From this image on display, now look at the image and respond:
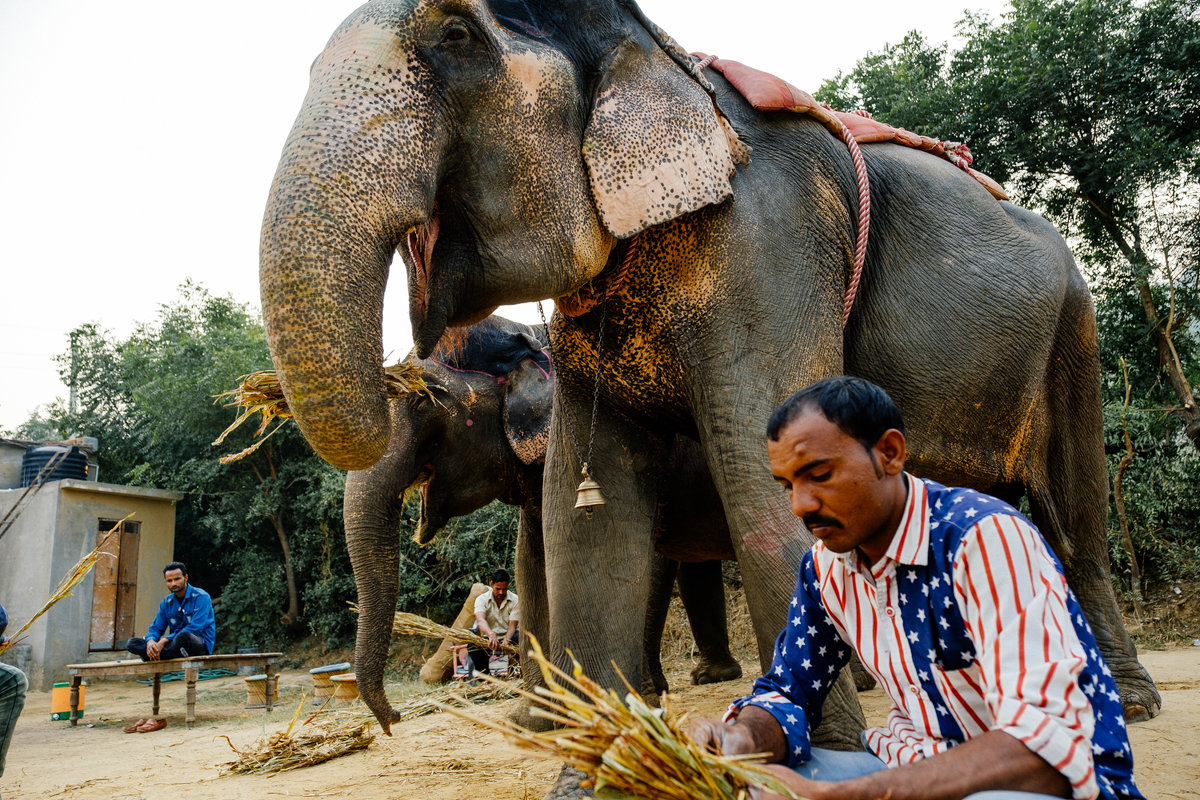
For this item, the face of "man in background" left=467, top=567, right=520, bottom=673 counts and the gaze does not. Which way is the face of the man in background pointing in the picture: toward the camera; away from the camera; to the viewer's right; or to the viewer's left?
toward the camera

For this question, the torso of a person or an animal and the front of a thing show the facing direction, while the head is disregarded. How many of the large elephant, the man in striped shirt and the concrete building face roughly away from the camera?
0

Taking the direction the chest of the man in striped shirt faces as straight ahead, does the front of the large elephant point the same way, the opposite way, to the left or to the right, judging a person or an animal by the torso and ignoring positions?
the same way

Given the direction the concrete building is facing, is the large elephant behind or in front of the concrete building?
in front

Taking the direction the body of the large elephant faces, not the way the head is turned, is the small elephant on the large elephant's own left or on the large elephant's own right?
on the large elephant's own right

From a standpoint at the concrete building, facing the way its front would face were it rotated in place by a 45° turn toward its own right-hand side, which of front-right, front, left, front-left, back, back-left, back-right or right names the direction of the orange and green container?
front

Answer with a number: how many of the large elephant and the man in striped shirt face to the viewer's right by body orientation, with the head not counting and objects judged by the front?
0

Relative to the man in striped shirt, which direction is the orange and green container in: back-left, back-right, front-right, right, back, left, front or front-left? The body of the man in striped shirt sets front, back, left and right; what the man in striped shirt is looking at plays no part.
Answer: right

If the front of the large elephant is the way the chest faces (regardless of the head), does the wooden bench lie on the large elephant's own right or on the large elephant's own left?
on the large elephant's own right

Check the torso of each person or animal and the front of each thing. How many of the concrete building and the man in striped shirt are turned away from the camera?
0

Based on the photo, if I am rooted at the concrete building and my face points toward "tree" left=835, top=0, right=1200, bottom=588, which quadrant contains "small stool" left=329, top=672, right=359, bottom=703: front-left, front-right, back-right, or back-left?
front-right

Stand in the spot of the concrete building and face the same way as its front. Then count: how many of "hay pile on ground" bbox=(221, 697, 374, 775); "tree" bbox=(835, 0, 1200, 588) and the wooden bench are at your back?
0

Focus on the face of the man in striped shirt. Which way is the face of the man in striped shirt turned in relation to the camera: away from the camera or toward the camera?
toward the camera

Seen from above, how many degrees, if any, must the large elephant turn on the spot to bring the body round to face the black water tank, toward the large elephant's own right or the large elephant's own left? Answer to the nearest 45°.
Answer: approximately 90° to the large elephant's own right

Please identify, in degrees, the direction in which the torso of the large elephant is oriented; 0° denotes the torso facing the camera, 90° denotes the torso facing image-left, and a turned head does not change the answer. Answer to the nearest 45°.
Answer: approximately 45°

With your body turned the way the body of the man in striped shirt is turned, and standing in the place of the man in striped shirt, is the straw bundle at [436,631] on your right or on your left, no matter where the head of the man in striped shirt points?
on your right

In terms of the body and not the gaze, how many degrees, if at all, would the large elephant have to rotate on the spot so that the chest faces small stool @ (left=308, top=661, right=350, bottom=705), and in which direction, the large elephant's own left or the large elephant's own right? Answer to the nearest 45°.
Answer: approximately 90° to the large elephant's own right

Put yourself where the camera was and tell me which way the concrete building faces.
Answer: facing the viewer and to the right of the viewer
